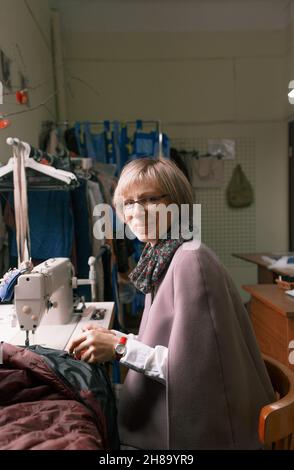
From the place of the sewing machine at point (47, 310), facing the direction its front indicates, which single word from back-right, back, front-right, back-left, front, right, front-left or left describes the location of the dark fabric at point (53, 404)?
front-right

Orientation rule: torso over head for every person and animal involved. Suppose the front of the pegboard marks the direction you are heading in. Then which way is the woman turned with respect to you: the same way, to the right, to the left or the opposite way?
to the right

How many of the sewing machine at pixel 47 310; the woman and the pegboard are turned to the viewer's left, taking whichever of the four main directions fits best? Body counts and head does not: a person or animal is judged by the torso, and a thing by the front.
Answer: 1

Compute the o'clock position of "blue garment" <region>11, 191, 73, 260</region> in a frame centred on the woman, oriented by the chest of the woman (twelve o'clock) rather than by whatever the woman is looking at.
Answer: The blue garment is roughly at 2 o'clock from the woman.

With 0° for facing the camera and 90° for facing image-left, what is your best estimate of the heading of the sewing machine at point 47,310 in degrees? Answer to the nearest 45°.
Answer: approximately 315°

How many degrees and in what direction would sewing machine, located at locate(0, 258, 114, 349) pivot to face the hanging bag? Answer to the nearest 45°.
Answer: approximately 90° to its left

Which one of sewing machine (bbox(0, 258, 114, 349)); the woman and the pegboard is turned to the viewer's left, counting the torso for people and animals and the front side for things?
the woman

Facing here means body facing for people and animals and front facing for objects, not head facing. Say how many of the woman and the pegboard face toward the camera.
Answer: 1

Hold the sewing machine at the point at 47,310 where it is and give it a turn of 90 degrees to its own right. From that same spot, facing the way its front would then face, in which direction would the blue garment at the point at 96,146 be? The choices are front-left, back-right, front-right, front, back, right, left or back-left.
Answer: back-right

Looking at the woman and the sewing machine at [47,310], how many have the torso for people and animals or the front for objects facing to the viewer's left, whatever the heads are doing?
1

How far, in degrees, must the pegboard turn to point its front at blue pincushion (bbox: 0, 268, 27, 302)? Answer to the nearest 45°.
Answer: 0° — it already faces it

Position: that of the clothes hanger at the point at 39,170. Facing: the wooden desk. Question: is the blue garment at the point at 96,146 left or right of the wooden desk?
left

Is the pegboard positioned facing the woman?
yes

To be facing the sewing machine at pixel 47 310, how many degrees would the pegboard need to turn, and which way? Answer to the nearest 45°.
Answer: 0° — it already faces it

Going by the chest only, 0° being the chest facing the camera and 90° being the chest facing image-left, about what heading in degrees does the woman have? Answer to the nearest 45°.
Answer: approximately 90°

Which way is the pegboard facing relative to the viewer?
toward the camera
